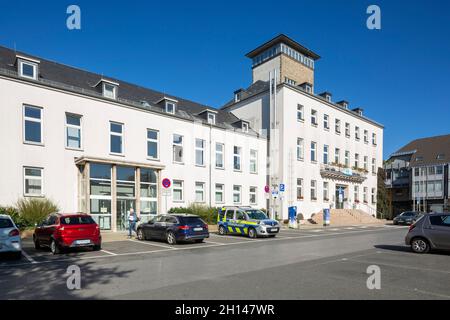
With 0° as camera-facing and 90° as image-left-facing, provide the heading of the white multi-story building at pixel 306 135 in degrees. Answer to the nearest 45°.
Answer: approximately 315°

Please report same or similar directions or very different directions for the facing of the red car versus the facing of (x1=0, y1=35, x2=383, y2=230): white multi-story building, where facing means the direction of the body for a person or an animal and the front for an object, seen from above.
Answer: very different directions

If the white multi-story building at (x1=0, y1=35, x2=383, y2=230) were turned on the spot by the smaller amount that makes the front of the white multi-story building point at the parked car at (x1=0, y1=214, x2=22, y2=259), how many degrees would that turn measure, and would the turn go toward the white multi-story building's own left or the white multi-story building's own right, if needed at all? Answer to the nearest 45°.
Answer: approximately 45° to the white multi-story building's own right

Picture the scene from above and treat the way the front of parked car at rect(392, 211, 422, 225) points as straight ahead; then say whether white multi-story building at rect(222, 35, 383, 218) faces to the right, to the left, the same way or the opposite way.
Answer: to the left
